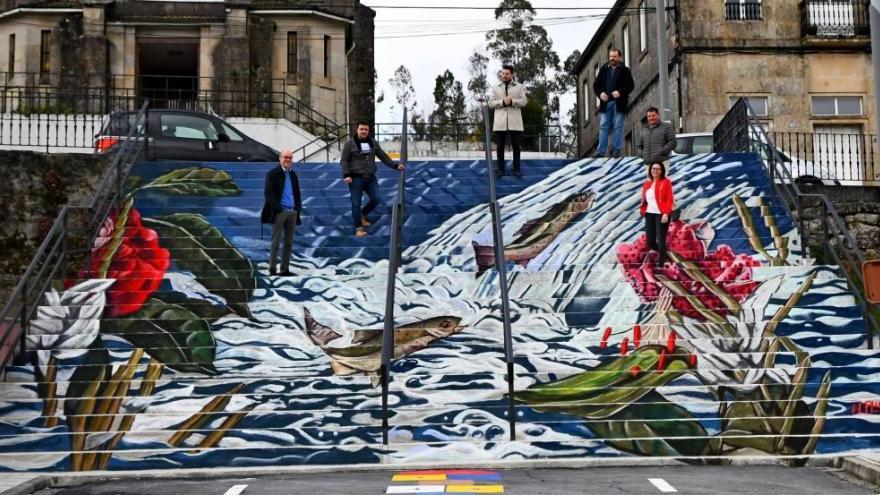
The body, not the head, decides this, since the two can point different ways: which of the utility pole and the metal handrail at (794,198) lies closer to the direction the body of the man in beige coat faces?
the metal handrail

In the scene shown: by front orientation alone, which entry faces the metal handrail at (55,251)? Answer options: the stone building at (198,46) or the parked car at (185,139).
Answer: the stone building

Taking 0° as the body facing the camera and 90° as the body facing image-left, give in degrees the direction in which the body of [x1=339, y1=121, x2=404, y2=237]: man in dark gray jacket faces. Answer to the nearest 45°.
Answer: approximately 0°

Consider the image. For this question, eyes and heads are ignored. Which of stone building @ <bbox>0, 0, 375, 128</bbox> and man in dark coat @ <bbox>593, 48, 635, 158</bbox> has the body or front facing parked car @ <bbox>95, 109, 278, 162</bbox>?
the stone building

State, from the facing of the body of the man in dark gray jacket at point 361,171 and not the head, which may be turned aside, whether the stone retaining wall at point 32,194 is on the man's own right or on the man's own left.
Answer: on the man's own right

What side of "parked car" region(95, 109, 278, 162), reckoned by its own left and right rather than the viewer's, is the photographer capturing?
right

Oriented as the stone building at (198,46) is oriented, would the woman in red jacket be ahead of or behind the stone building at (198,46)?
ahead

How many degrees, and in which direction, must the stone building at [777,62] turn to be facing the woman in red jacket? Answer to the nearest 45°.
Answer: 0° — it already faces them

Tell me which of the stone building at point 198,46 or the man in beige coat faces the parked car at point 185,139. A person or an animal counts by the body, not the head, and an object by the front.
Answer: the stone building

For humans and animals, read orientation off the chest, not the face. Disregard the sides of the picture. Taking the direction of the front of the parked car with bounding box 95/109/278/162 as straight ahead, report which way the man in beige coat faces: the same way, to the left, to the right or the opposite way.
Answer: to the right

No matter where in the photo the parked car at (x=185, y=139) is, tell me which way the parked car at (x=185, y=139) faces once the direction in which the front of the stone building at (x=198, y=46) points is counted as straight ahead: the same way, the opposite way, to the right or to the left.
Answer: to the left

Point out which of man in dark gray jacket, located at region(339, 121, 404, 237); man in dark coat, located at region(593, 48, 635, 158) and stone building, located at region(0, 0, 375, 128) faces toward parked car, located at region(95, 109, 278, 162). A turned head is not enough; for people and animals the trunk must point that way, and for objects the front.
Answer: the stone building
